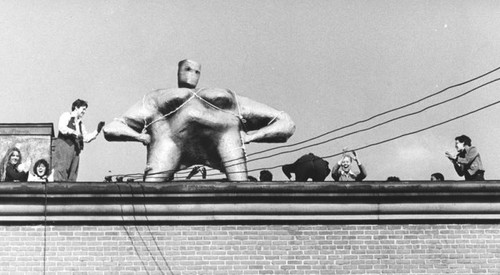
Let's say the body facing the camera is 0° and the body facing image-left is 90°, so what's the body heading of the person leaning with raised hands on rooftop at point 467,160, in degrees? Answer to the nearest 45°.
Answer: approximately 90°

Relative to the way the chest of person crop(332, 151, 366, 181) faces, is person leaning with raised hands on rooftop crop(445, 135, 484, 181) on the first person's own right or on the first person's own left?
on the first person's own left

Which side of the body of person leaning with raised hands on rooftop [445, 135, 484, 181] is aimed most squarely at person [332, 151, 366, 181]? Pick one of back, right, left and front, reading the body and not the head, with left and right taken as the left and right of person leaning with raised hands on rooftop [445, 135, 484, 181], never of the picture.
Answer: front

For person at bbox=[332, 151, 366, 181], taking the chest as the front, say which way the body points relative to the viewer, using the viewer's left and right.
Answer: facing the viewer

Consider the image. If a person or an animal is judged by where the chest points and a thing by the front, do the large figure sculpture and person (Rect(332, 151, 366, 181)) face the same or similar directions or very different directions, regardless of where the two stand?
same or similar directions

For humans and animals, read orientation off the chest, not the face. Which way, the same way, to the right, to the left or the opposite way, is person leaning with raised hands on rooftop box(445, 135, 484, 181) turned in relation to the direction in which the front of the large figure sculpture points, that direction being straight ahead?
to the right

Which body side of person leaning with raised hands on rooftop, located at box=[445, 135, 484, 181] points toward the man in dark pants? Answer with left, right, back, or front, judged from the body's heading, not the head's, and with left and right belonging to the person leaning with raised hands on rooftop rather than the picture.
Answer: front

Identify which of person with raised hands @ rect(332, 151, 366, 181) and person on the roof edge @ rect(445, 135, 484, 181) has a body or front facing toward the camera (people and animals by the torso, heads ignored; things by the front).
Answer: person with raised hands @ rect(332, 151, 366, 181)

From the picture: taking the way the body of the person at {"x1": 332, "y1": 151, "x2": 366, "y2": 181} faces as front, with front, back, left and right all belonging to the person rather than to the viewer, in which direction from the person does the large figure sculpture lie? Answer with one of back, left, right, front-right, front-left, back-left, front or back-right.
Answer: right

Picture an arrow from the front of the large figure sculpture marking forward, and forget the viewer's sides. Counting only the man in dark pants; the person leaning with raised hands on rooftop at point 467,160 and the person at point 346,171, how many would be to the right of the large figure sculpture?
1

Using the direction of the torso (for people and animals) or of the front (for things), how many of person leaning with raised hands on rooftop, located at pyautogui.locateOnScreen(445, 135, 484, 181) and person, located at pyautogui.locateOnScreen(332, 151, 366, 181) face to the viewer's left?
1

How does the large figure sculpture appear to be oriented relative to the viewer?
toward the camera

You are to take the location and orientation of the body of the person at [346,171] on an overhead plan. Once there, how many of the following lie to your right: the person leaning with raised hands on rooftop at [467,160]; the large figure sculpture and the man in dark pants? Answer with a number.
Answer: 2

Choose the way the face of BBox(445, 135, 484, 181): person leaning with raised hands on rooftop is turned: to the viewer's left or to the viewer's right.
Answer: to the viewer's left

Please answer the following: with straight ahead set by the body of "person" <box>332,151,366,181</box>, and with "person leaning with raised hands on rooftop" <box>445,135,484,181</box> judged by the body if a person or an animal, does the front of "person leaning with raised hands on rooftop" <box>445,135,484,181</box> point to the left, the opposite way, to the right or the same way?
to the right

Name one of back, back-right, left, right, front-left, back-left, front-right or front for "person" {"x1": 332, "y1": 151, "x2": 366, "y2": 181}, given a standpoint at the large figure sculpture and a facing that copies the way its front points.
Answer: left
